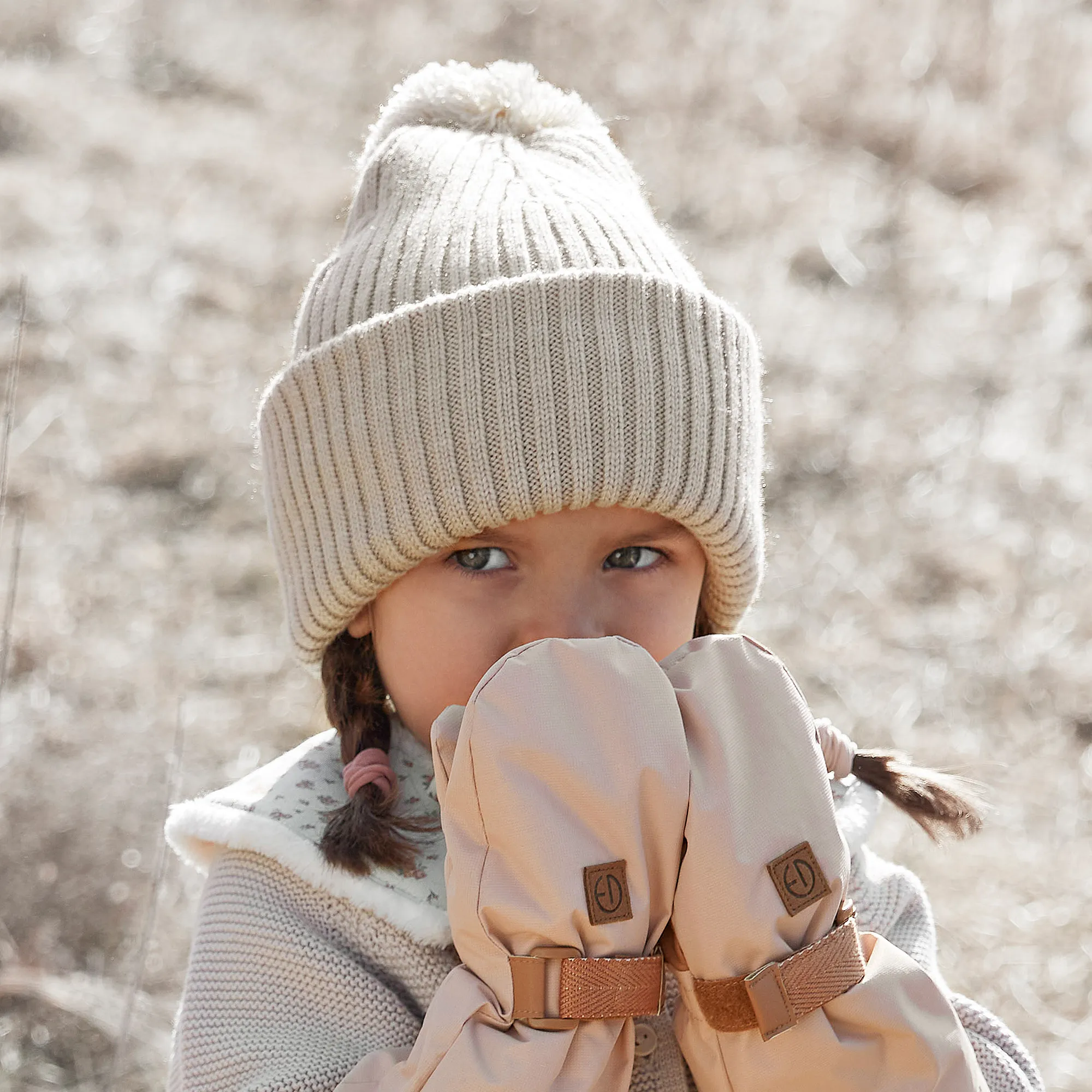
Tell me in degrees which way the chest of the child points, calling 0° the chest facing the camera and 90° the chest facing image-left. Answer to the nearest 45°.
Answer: approximately 0°
